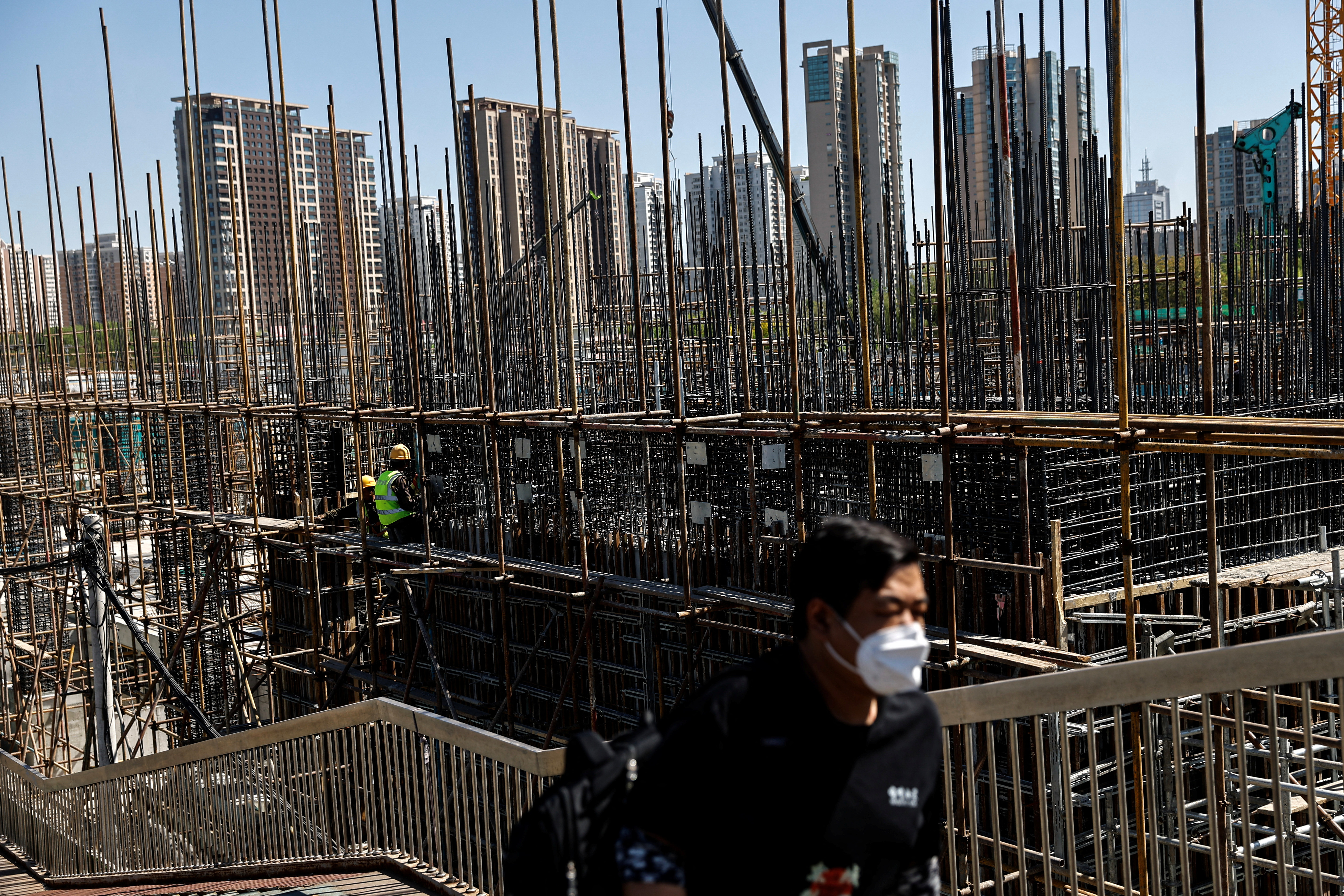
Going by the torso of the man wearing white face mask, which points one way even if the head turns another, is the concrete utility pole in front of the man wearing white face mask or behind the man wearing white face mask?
behind

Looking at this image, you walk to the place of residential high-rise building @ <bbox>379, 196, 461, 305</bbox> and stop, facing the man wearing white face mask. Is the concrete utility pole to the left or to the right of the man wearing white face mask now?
right

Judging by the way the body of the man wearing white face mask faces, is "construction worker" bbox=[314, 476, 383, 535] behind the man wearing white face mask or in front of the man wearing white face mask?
behind

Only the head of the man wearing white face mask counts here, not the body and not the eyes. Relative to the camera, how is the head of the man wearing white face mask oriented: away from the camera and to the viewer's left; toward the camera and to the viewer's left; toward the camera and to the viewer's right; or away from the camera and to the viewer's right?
toward the camera and to the viewer's right
